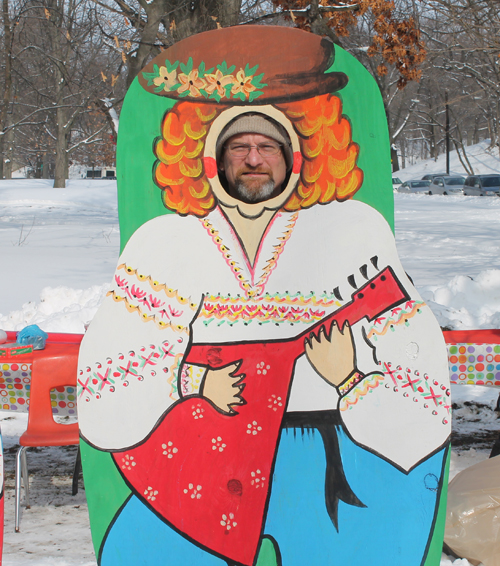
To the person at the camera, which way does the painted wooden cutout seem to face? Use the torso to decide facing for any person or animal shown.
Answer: facing the viewer

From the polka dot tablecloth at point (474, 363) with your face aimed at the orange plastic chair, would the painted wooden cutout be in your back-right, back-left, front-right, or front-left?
front-left

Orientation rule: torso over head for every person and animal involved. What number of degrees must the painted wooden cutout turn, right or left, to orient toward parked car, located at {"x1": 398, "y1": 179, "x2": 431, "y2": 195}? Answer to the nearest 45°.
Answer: approximately 180°

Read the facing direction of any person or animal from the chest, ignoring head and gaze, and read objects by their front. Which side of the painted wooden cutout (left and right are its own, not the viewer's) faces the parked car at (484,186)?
back

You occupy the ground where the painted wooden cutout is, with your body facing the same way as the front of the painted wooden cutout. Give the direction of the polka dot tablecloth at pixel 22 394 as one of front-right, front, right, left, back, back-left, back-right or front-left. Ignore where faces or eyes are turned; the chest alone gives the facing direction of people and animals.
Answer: back-right

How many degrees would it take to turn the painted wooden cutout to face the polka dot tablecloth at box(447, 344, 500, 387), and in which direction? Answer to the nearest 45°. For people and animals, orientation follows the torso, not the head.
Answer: approximately 135° to its left
